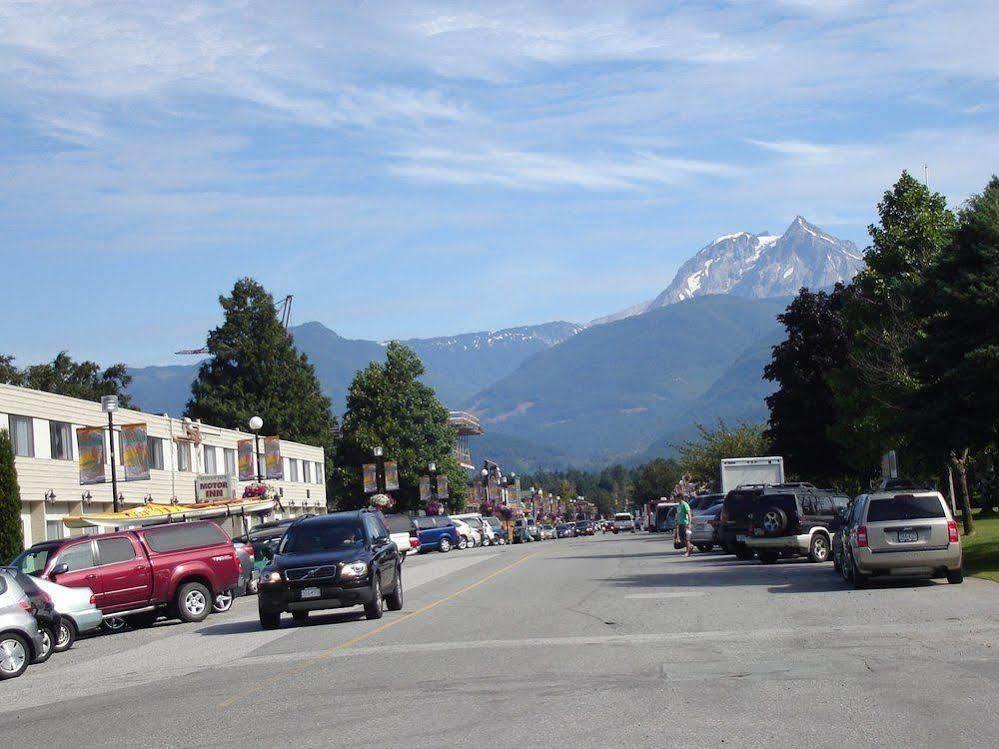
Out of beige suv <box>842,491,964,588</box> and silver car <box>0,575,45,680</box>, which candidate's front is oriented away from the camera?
the beige suv

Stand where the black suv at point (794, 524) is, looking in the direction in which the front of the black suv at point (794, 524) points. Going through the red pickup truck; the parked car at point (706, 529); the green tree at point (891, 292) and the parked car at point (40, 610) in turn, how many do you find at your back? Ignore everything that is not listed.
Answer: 2

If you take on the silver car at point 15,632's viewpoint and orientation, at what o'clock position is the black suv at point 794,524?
The black suv is roughly at 5 o'clock from the silver car.

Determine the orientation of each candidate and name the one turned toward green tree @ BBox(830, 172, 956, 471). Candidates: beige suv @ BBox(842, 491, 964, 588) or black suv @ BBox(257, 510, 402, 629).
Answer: the beige suv

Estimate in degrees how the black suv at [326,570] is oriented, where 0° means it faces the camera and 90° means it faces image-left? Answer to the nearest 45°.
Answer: approximately 0°

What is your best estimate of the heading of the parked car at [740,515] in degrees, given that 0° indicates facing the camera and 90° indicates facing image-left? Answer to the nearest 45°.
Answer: approximately 225°

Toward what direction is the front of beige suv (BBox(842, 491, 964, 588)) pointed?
away from the camera

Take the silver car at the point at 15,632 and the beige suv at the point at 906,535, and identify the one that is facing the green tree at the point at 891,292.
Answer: the beige suv

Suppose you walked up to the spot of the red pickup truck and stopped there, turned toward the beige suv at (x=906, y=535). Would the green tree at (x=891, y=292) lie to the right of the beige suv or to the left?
left

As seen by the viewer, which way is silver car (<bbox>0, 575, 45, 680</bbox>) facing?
to the viewer's left
